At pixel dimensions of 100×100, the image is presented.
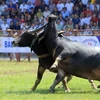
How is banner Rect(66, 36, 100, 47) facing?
toward the camera

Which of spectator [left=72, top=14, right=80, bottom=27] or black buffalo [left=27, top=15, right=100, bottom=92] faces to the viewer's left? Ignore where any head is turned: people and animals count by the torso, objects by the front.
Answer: the black buffalo

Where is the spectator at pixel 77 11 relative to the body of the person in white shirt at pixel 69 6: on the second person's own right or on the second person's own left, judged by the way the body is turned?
on the second person's own left

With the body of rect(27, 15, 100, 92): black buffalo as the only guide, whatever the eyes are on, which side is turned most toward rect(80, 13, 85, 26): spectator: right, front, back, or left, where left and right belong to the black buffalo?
right

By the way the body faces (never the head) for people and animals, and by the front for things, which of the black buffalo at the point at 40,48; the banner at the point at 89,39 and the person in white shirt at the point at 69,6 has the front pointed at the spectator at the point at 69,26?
the person in white shirt

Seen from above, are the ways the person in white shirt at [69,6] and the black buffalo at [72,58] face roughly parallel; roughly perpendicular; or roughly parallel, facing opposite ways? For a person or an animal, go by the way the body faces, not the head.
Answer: roughly perpendicular

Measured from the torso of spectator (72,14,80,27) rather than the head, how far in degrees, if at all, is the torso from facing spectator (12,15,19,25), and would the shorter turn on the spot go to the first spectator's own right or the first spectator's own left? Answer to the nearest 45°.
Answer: approximately 90° to the first spectator's own right

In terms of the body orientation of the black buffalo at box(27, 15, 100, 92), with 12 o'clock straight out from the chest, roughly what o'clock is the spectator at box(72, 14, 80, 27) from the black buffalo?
The spectator is roughly at 3 o'clock from the black buffalo.

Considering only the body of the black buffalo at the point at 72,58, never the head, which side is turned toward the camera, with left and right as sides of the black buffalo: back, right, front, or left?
left

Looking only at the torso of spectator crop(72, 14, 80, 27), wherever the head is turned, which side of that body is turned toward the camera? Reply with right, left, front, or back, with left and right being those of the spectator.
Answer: front

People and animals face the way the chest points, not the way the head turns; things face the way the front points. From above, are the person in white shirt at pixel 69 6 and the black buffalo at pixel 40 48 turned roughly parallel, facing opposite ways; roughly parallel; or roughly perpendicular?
roughly perpendicular

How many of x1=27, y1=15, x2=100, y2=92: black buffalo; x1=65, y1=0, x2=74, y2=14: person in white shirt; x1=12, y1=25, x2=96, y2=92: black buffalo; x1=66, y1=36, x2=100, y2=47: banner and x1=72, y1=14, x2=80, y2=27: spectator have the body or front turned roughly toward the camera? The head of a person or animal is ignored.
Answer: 3
